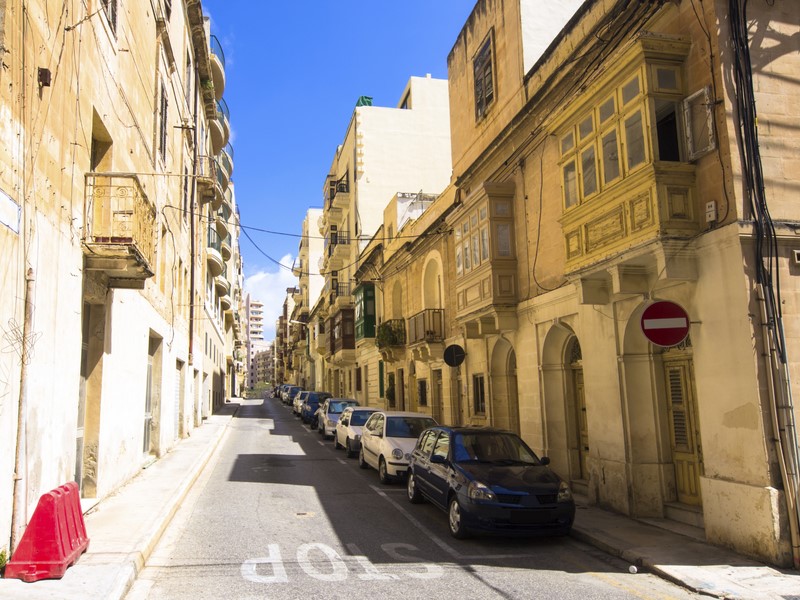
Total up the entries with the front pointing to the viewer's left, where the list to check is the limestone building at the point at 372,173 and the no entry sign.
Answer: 1

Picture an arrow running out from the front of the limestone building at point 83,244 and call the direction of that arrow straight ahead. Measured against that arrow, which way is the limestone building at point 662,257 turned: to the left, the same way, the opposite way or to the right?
the opposite way

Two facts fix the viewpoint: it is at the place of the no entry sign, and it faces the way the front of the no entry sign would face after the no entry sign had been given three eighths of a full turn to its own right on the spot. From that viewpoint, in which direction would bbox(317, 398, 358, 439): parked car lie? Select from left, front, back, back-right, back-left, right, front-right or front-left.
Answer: front

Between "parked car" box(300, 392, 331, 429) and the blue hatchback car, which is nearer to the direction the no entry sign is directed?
the blue hatchback car

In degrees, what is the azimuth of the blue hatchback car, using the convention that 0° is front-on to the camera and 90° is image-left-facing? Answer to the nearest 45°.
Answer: approximately 315°

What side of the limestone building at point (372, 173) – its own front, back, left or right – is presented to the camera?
left

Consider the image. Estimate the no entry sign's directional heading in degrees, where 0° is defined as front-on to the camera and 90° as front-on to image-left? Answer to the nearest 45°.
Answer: approximately 0°

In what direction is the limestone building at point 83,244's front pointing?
to the viewer's right

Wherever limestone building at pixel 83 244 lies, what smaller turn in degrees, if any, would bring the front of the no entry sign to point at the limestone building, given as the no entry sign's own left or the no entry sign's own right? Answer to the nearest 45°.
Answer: approximately 90° to the no entry sign's own right

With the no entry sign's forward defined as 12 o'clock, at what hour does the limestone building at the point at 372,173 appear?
The limestone building is roughly at 5 o'clock from the no entry sign.

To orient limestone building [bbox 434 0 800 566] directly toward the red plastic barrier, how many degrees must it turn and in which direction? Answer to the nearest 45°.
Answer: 0° — it already faces it

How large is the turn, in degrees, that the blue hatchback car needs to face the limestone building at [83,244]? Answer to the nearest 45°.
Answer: approximately 135° to its right

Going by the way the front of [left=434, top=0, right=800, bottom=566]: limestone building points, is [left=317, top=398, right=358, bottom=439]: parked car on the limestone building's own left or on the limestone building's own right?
on the limestone building's own right
